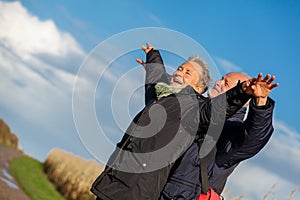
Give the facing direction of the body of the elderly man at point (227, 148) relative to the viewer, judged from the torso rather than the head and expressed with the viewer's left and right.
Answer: facing the viewer and to the left of the viewer
